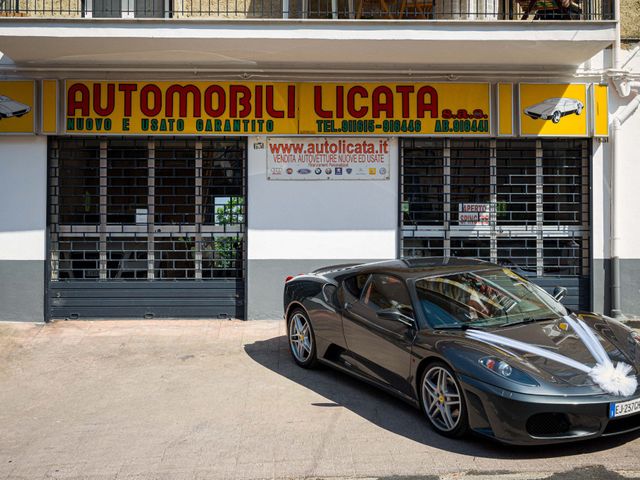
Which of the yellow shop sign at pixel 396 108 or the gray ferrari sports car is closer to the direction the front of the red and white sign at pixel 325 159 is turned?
the gray ferrari sports car

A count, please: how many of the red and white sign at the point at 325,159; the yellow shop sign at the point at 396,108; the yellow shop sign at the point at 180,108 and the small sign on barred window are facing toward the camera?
4

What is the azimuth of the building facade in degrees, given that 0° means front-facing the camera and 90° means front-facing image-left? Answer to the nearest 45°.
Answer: approximately 0°

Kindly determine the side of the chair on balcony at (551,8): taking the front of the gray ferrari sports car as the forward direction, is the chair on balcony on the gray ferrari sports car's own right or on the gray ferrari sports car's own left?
on the gray ferrari sports car's own left

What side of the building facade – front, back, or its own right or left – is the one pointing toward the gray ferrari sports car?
front

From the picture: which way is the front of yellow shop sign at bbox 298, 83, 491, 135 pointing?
toward the camera

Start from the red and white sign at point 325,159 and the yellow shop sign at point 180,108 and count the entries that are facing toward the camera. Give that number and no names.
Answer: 2

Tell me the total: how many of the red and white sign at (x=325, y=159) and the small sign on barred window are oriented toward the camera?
2

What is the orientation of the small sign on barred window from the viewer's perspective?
toward the camera

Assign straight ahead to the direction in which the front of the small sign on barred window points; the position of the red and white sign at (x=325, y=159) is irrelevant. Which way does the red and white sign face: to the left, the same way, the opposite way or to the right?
the same way

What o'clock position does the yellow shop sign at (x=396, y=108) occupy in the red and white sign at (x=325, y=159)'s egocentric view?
The yellow shop sign is roughly at 9 o'clock from the red and white sign.

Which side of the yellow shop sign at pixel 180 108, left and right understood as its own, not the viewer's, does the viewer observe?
front
